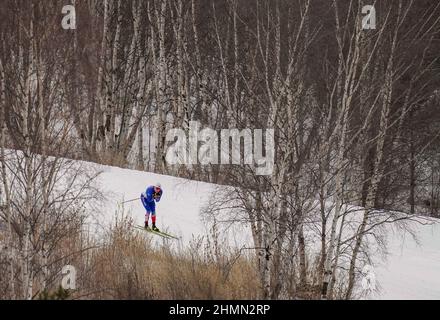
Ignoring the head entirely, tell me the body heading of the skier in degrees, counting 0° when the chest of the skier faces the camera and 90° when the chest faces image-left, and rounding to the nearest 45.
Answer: approximately 315°
